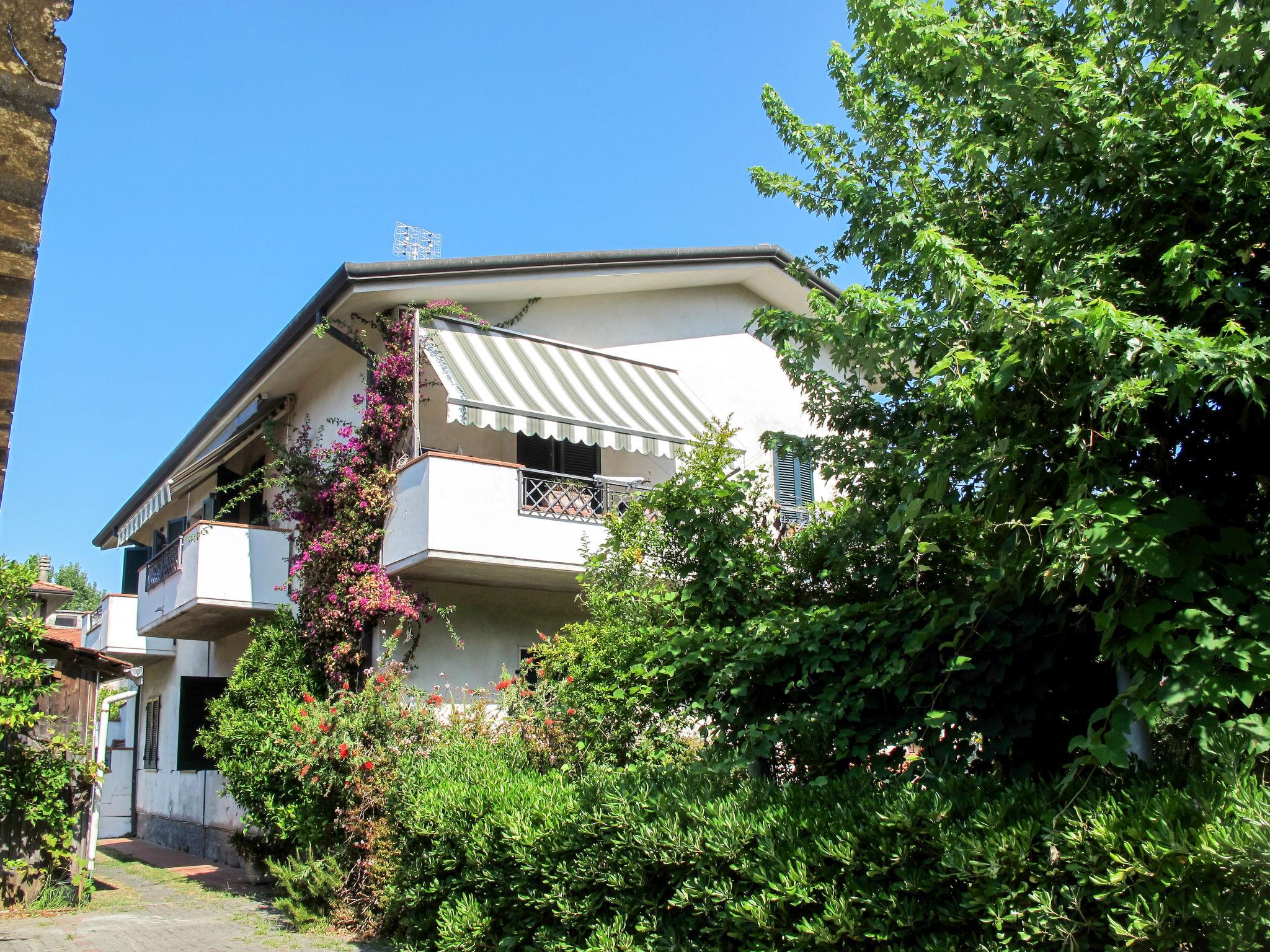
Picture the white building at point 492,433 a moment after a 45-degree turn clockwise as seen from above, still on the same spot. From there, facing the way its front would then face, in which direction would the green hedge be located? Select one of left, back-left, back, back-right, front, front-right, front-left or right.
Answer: left

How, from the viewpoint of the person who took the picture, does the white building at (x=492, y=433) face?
facing the viewer and to the left of the viewer
